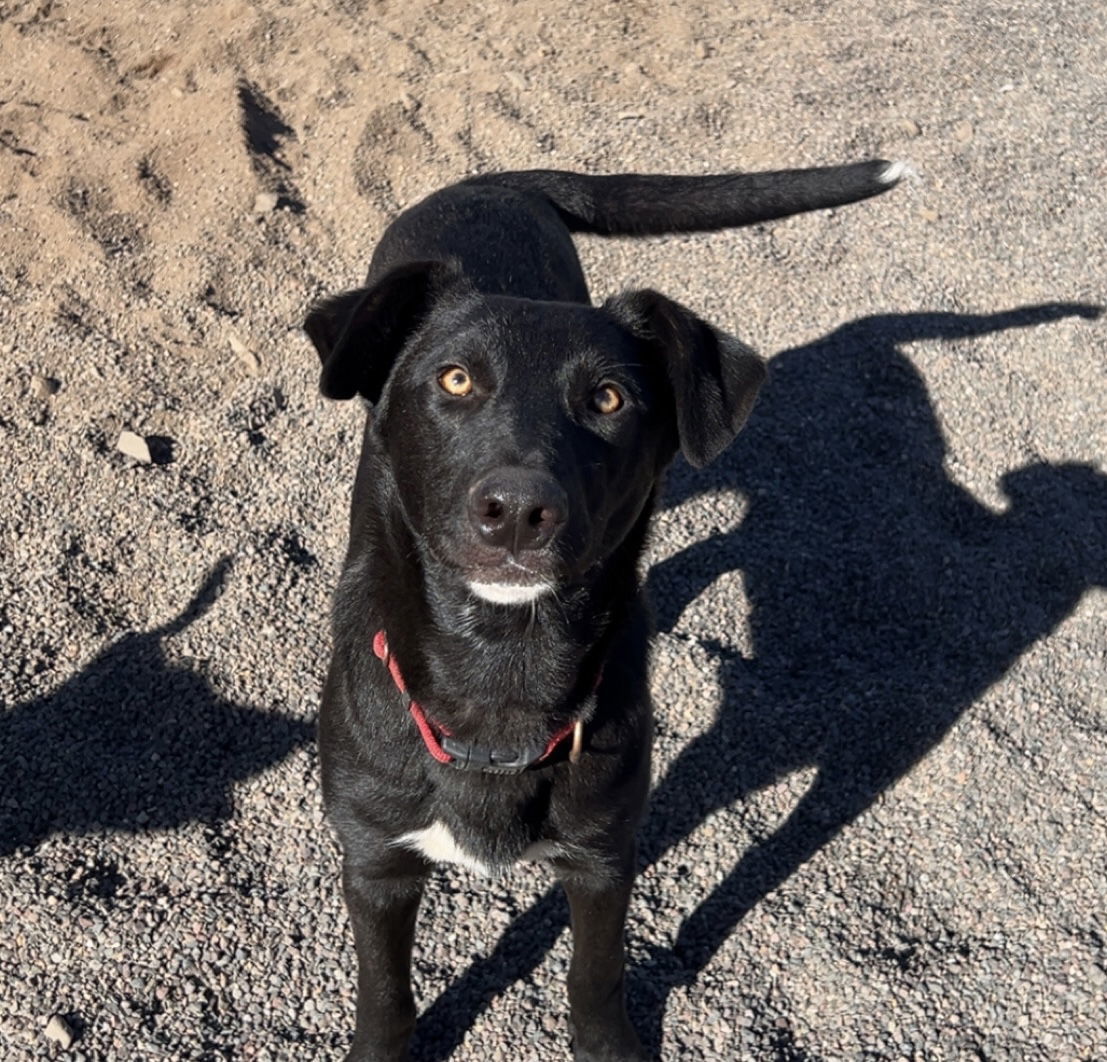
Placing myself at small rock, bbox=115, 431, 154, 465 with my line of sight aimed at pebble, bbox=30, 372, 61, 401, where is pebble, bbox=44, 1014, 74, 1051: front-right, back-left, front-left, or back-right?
back-left

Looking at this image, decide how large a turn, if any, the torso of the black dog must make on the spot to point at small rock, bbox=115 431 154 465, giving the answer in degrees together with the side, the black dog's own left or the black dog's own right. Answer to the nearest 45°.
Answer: approximately 135° to the black dog's own right

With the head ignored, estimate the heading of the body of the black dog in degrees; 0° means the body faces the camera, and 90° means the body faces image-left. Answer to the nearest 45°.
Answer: approximately 0°

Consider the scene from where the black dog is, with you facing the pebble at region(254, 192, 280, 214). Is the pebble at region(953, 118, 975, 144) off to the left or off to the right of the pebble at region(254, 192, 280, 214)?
right

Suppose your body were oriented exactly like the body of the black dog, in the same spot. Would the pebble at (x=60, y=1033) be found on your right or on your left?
on your right

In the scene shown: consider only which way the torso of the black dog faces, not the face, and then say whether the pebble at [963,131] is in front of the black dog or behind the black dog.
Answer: behind
